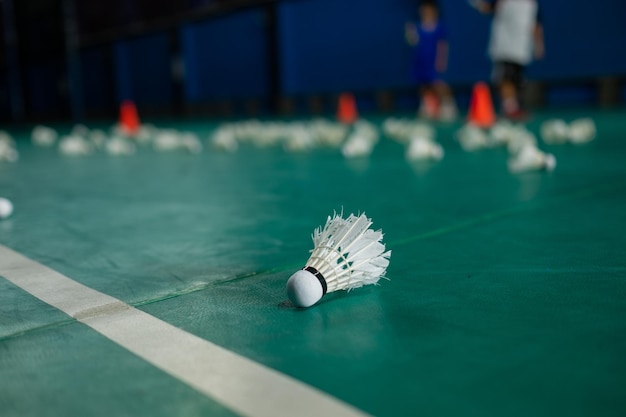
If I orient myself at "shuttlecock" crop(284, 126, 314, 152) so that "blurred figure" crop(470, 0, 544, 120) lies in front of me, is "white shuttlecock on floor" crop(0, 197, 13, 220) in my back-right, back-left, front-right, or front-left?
back-right

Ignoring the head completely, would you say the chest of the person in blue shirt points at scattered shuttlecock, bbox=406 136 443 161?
yes

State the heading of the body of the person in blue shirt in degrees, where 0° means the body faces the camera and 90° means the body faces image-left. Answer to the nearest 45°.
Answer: approximately 0°

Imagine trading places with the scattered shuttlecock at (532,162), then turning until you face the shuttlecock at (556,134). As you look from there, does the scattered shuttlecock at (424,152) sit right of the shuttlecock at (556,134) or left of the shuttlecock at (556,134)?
left

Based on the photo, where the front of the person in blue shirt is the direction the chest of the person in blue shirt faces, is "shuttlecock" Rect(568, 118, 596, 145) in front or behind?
in front

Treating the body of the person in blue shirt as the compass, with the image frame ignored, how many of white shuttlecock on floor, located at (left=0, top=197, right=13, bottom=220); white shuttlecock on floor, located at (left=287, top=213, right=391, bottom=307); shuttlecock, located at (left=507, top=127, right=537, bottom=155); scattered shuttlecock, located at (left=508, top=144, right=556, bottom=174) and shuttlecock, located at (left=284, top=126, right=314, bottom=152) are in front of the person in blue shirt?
5

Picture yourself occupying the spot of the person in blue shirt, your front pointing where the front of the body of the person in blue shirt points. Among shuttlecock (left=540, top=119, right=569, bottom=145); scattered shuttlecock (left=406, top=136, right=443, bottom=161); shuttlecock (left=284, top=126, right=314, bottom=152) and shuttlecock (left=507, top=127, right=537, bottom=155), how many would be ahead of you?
4

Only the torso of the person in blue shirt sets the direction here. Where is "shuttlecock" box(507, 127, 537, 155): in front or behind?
in front

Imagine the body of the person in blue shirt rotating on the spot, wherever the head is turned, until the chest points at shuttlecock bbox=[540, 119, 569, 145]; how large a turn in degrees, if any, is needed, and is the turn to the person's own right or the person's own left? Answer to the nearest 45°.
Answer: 0° — they already face it

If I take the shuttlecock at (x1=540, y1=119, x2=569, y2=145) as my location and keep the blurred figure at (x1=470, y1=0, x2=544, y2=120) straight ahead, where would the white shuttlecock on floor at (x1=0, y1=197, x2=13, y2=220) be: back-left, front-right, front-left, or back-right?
back-left
